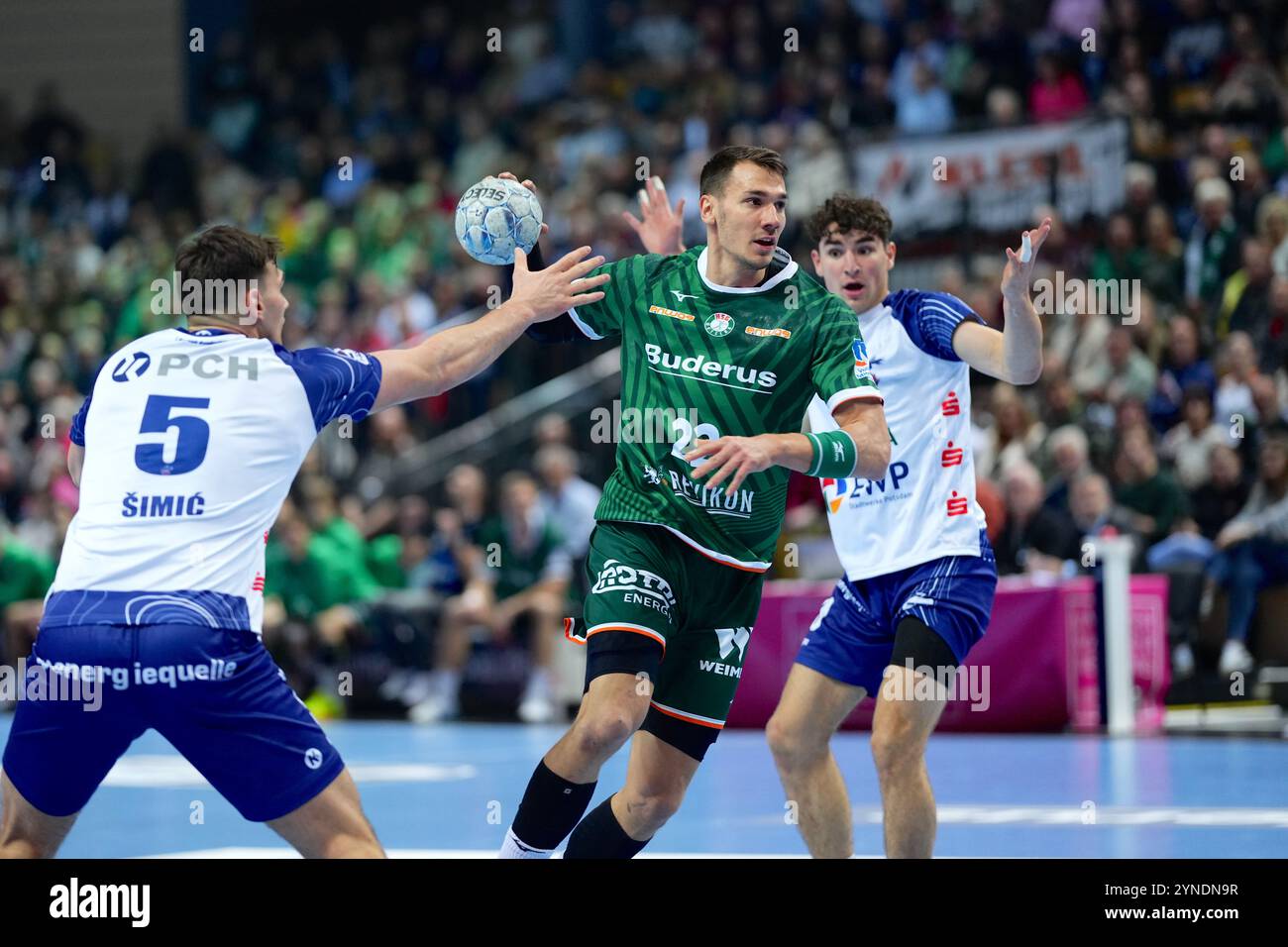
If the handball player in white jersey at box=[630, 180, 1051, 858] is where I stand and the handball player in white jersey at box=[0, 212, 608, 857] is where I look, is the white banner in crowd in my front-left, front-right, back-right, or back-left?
back-right

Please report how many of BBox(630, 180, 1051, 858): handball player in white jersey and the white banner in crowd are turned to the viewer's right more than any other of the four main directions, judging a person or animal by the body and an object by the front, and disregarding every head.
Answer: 0

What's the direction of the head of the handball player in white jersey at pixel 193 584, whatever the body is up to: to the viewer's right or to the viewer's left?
to the viewer's right

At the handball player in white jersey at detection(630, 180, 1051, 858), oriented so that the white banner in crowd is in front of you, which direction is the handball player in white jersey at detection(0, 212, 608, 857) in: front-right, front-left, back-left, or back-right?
back-left

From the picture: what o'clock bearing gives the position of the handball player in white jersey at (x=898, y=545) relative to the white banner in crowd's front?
The handball player in white jersey is roughly at 12 o'clock from the white banner in crowd.

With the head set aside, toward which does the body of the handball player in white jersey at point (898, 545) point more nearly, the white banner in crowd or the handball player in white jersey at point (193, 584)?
the handball player in white jersey

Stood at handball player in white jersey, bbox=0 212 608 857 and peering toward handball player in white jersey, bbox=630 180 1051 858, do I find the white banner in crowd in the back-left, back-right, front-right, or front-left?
front-left

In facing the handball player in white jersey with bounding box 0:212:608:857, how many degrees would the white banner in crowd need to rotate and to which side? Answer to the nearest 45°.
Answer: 0° — it already faces them

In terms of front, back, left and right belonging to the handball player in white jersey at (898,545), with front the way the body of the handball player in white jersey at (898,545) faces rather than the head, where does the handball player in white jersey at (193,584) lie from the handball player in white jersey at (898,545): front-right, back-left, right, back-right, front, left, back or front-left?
front

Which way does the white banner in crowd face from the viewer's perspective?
toward the camera

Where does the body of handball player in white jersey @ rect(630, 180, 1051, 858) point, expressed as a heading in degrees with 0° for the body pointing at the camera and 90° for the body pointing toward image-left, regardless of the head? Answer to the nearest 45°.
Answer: approximately 45°

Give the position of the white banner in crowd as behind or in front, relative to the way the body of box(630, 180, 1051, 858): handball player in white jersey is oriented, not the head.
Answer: behind
